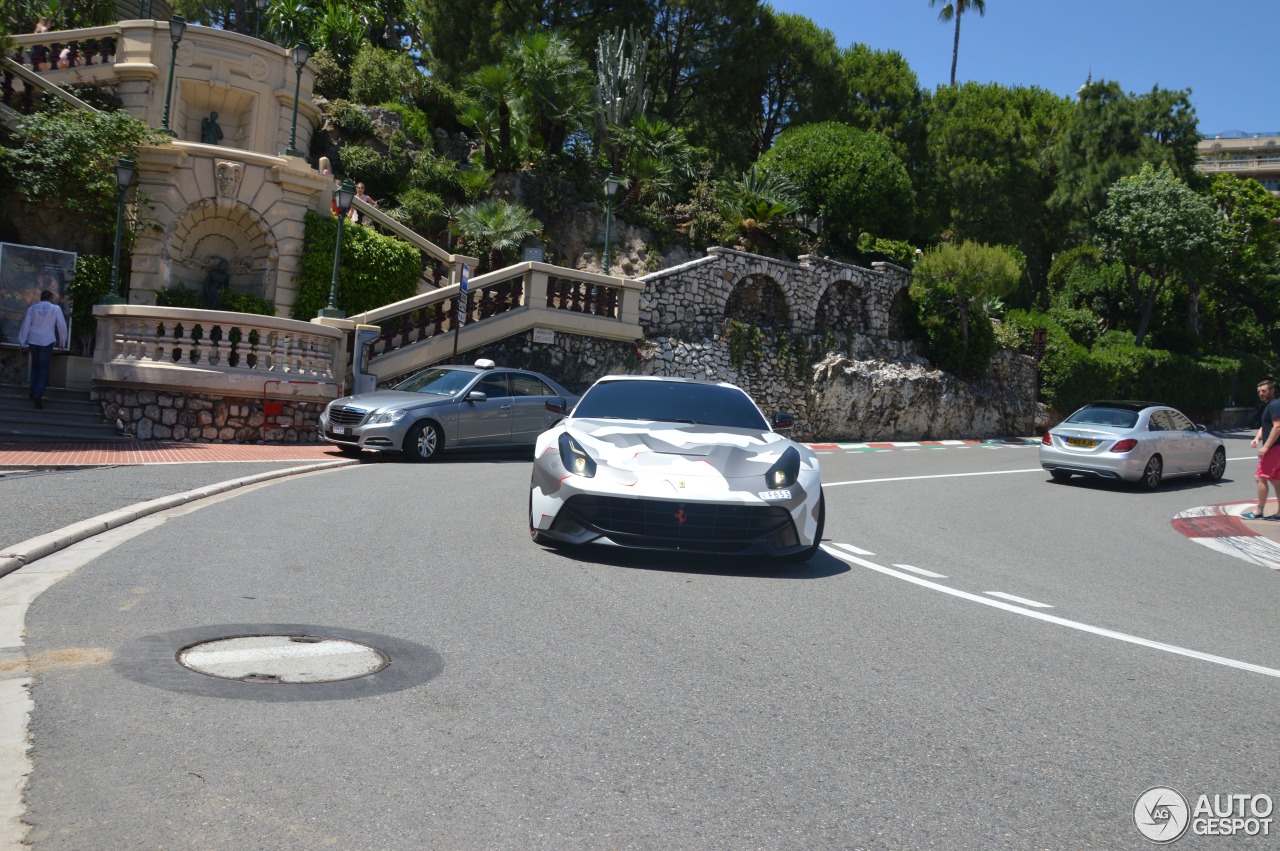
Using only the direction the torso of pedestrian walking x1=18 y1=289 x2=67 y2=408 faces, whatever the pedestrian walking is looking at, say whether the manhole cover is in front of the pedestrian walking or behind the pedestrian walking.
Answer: behind

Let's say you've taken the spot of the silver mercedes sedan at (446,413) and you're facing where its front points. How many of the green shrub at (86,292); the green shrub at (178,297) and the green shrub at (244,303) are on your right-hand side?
3

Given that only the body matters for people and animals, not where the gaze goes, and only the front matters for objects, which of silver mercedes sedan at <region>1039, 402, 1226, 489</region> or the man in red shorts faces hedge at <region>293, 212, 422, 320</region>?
the man in red shorts

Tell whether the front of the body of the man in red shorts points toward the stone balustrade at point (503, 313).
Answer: yes

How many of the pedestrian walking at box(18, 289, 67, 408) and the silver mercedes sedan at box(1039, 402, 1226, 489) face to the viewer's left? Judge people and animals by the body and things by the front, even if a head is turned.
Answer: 0

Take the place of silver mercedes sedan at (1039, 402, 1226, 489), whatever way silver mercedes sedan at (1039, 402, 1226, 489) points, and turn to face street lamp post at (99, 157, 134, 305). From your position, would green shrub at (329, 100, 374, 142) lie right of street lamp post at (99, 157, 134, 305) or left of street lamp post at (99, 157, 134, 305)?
right

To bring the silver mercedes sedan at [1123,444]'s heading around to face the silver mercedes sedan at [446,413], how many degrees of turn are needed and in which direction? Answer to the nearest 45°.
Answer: approximately 180°

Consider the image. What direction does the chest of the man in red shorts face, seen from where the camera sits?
to the viewer's left

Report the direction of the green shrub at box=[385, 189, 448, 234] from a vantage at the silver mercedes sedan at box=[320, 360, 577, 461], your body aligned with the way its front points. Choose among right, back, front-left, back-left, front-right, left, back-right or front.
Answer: back-right

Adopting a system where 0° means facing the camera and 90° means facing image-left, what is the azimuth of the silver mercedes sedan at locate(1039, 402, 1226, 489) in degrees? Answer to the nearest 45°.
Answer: approximately 225°
